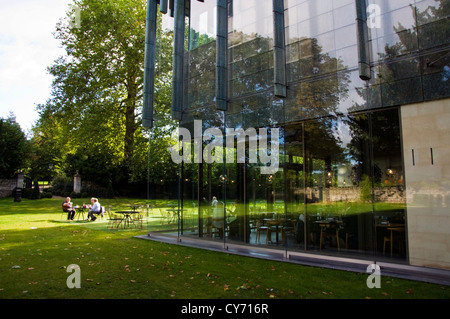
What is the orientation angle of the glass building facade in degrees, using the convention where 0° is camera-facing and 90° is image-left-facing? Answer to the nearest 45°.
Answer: approximately 45°

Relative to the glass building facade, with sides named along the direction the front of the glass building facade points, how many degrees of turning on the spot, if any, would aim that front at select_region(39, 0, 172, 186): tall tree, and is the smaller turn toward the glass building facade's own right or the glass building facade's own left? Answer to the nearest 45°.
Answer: approximately 90° to the glass building facade's own right

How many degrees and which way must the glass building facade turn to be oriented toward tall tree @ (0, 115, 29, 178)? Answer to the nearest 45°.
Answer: approximately 90° to its right
